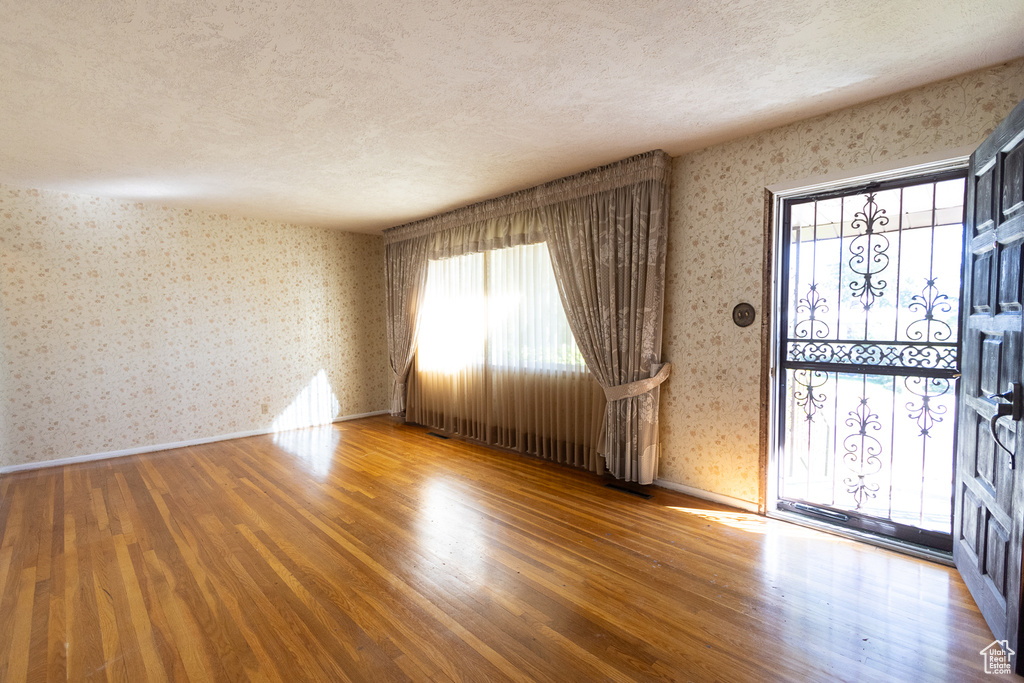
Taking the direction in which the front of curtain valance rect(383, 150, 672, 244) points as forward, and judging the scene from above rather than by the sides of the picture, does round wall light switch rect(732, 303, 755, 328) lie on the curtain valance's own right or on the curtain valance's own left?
on the curtain valance's own left

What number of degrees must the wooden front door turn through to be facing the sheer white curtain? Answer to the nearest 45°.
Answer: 0° — it already faces it

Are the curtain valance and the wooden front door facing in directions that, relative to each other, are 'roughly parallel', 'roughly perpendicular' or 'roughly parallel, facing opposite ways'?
roughly perpendicular

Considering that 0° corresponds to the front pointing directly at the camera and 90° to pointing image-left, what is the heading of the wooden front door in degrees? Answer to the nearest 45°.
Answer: approximately 90°

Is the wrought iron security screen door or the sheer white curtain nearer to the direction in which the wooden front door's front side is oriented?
the sheer white curtain

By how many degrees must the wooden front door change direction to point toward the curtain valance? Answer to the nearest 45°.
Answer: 0° — it already faces it

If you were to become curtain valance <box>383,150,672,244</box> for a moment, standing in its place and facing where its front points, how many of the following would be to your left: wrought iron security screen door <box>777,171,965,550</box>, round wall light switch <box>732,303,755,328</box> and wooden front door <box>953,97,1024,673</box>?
3

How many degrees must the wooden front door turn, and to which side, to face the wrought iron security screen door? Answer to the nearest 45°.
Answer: approximately 45° to its right

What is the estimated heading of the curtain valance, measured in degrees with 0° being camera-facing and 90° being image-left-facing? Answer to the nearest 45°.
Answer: approximately 45°
